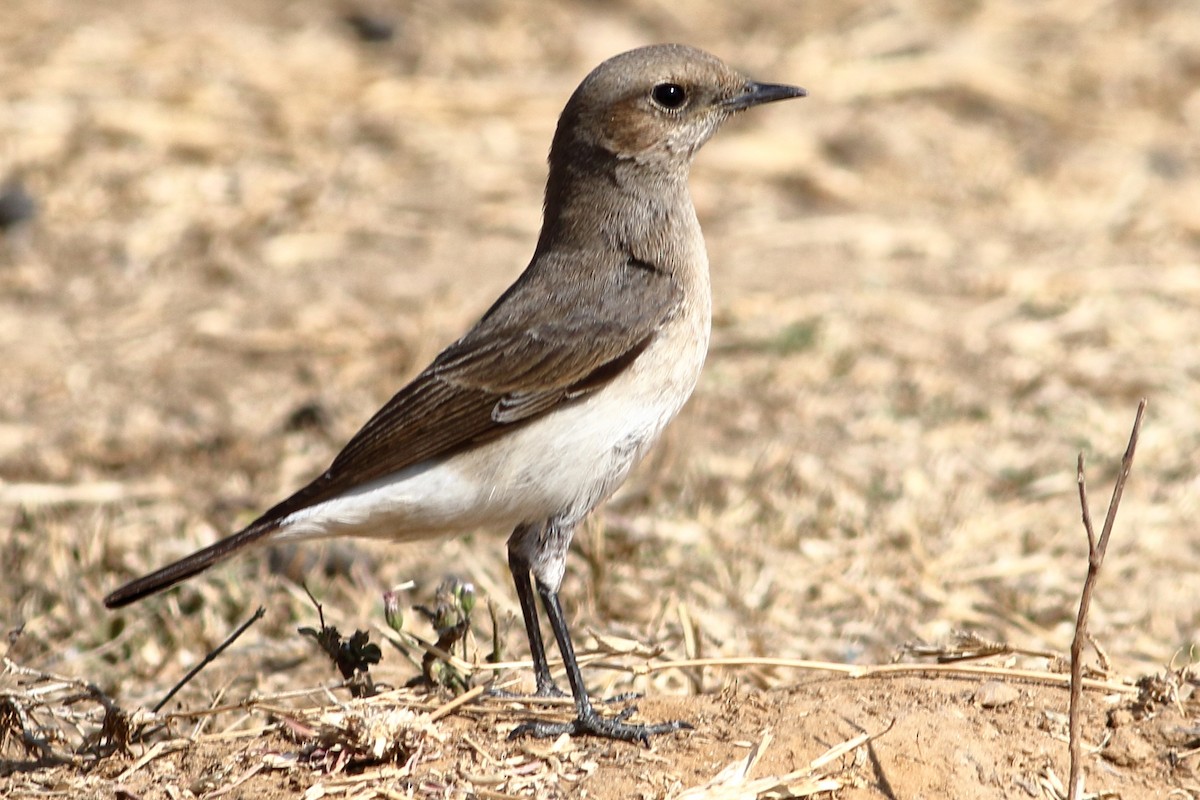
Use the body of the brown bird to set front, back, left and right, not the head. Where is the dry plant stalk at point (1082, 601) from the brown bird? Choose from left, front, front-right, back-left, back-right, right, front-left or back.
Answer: front-right

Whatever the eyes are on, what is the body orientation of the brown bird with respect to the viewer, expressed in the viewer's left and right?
facing to the right of the viewer
